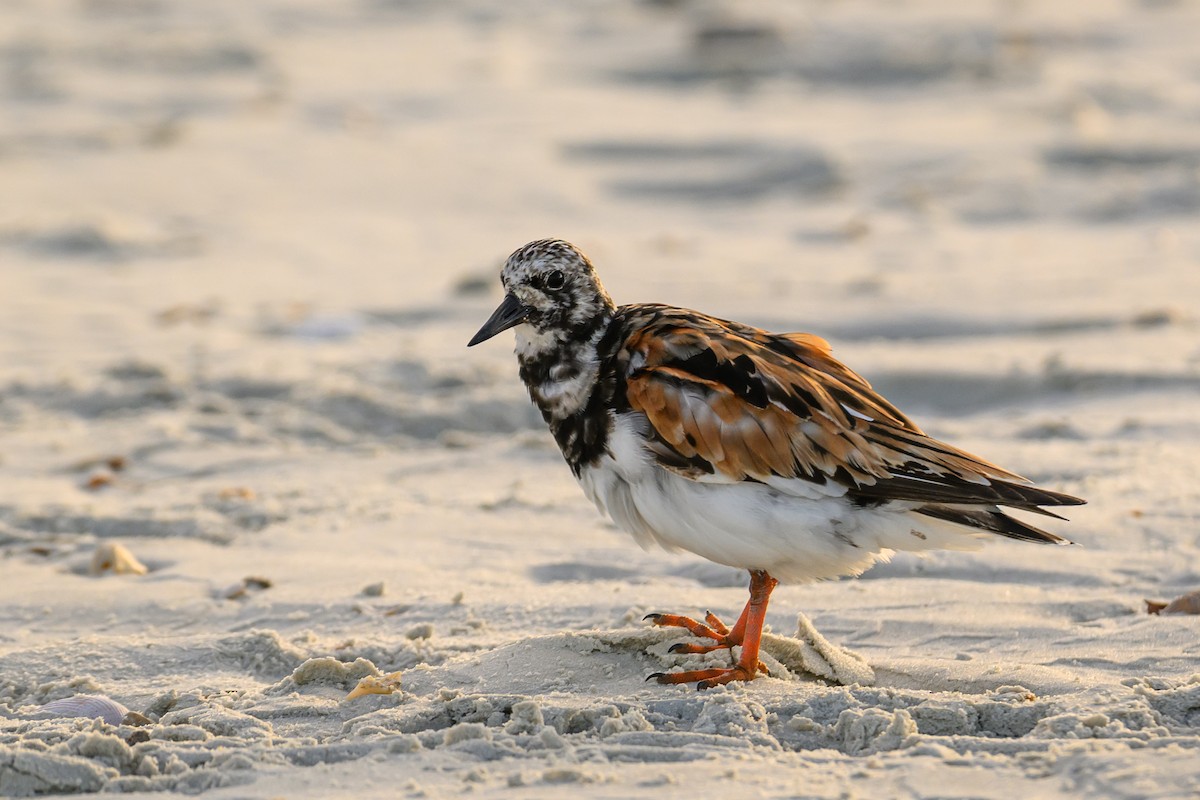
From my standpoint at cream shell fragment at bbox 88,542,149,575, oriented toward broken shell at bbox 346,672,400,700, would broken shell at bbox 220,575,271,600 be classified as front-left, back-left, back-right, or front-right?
front-left

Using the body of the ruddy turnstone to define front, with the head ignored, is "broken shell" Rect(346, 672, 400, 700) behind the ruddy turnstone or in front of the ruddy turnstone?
in front

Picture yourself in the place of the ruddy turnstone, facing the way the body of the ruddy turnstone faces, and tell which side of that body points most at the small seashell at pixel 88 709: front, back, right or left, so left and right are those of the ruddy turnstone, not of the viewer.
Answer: front

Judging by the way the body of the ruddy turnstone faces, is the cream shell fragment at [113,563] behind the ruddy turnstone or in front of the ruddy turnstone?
in front

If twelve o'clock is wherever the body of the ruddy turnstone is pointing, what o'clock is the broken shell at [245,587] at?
The broken shell is roughly at 1 o'clock from the ruddy turnstone.

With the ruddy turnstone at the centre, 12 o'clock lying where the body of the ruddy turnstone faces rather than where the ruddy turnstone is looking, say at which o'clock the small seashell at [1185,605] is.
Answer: The small seashell is roughly at 5 o'clock from the ruddy turnstone.

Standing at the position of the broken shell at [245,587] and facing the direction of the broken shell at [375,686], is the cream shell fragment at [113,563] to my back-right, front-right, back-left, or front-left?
back-right

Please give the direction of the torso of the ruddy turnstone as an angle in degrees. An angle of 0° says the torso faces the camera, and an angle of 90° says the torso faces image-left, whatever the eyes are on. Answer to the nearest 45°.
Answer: approximately 90°
